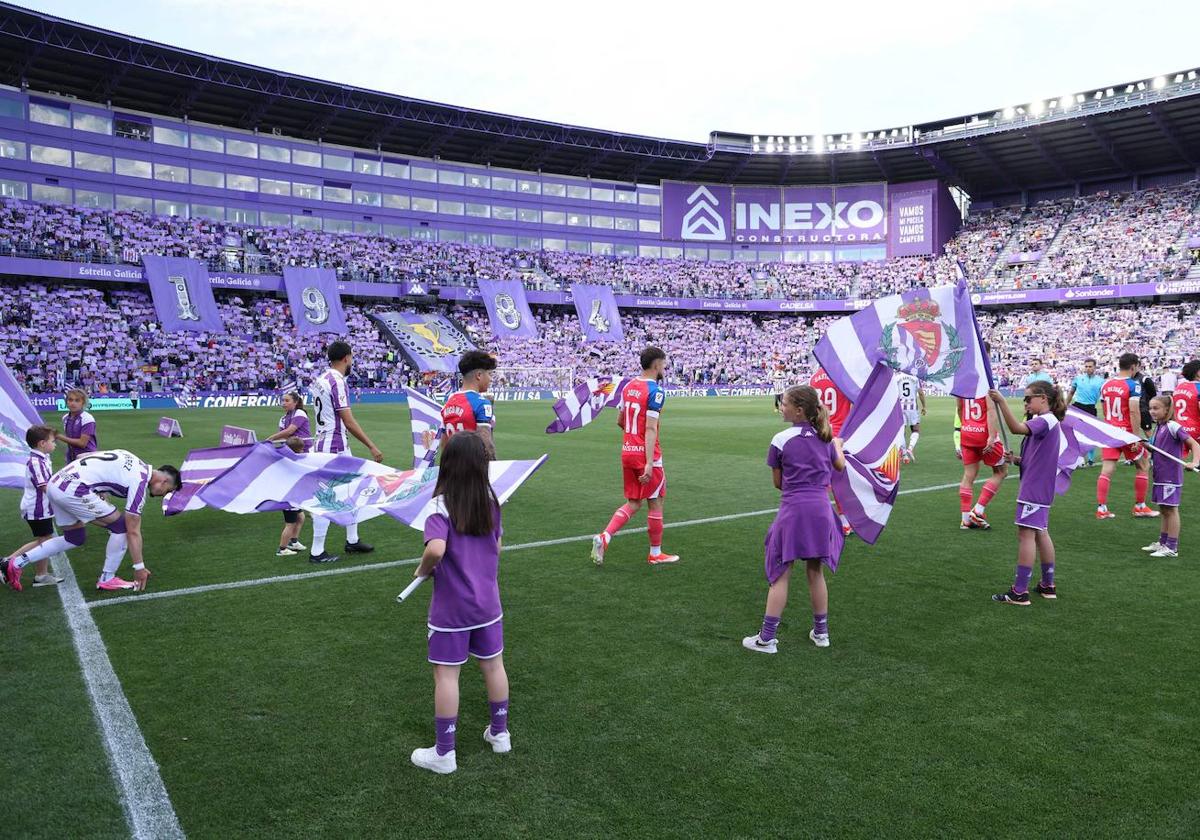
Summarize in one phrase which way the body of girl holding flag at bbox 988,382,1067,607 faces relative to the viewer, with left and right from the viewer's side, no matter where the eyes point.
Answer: facing to the left of the viewer

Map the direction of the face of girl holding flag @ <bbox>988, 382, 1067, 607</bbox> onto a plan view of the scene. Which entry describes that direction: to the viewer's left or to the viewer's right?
to the viewer's left

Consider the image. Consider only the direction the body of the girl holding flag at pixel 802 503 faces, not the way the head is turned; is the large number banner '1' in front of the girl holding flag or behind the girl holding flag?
in front

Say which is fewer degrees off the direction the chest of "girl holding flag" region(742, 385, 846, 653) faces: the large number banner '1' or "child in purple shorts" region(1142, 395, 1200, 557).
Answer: the large number banner '1'

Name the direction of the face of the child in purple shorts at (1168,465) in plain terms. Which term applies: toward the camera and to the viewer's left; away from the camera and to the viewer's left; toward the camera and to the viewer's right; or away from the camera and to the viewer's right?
toward the camera and to the viewer's left

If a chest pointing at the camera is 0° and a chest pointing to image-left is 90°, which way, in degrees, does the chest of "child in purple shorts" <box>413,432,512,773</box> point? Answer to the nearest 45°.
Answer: approximately 135°

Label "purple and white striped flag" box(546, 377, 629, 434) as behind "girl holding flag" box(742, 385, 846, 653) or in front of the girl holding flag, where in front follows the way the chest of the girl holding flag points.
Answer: in front

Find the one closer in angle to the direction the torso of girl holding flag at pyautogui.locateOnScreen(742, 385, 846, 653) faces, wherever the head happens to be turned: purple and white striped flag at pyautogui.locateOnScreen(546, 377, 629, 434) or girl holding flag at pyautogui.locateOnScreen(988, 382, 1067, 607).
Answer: the purple and white striped flag

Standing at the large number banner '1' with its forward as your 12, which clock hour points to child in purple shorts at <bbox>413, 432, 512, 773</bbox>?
The child in purple shorts is roughly at 12 o'clock from the large number banner '1'.

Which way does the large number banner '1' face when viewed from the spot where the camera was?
facing the viewer

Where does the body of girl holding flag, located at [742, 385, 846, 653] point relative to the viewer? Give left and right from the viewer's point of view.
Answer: facing away from the viewer and to the left of the viewer

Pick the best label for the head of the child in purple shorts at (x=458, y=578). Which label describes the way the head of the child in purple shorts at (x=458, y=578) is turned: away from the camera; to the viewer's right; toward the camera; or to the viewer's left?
away from the camera
